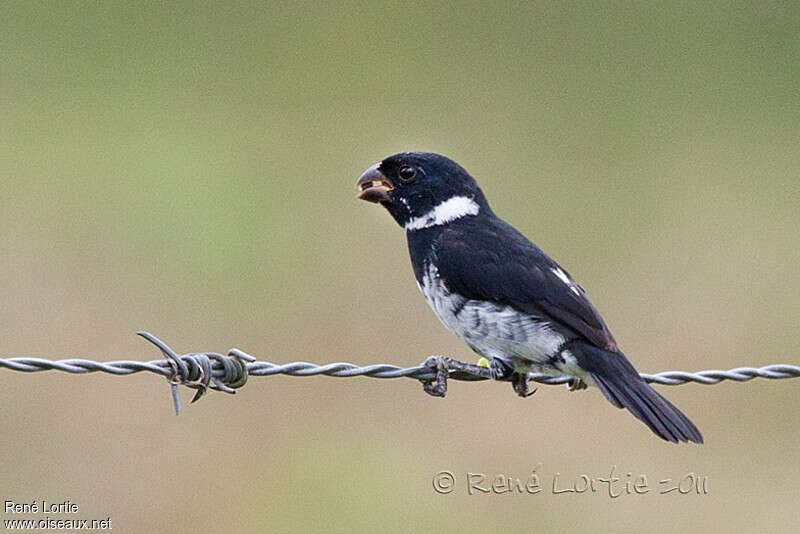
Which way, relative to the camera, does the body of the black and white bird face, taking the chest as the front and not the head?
to the viewer's left
